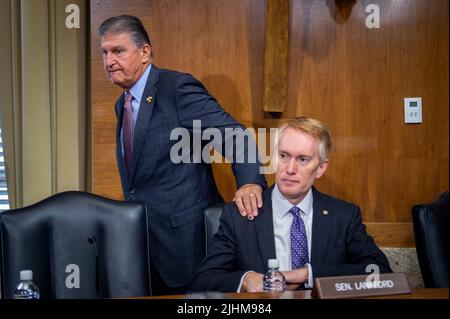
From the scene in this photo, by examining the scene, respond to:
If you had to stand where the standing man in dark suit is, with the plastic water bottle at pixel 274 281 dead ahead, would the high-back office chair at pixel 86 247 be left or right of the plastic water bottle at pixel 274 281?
right

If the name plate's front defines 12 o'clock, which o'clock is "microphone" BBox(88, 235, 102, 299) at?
The microphone is roughly at 4 o'clock from the name plate.

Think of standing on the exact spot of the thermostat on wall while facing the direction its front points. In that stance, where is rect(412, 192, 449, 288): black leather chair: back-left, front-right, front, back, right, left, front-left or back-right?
front

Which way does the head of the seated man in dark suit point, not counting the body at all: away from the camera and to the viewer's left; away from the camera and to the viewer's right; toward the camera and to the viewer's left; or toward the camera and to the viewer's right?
toward the camera and to the viewer's left

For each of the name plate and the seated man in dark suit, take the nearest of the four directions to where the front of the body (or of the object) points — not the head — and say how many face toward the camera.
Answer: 2

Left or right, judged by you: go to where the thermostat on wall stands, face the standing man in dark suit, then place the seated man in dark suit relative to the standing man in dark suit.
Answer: left

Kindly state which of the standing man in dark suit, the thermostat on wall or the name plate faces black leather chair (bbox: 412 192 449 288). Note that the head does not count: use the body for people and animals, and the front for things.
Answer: the thermostat on wall
